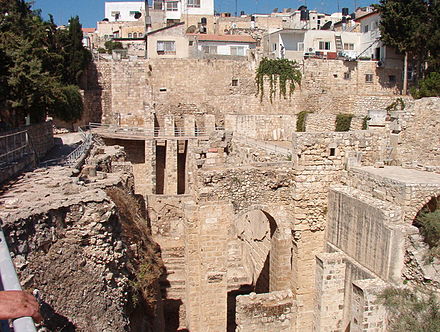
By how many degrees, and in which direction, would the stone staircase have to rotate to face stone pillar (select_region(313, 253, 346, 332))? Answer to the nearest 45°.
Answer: approximately 45° to its left

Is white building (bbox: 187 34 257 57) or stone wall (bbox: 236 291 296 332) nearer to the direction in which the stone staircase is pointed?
the stone wall

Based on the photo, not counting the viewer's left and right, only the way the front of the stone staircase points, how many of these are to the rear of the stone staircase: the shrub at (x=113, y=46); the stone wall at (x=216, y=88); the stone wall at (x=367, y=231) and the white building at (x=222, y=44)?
3

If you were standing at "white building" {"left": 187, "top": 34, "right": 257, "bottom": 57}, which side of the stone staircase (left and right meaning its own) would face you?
back

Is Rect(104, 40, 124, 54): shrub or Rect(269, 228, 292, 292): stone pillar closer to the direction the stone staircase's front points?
the stone pillar

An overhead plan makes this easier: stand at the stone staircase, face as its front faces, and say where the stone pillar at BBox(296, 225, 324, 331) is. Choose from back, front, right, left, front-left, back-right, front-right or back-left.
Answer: front-left

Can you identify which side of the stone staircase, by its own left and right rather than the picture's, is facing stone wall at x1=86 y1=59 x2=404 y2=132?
back

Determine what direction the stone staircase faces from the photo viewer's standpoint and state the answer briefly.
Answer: facing the viewer

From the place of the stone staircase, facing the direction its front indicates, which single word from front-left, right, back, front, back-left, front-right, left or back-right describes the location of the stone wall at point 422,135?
left

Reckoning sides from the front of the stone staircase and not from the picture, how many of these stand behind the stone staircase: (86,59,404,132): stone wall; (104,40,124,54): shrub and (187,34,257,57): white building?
3

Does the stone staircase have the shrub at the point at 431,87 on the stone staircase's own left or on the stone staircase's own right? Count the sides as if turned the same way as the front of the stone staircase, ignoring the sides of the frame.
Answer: on the stone staircase's own left

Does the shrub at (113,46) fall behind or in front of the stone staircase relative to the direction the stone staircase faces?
behind

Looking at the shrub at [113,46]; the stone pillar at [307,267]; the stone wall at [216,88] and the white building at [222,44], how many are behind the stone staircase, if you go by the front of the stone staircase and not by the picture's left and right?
3

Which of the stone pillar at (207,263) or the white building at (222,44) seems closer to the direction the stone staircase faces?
the stone pillar
